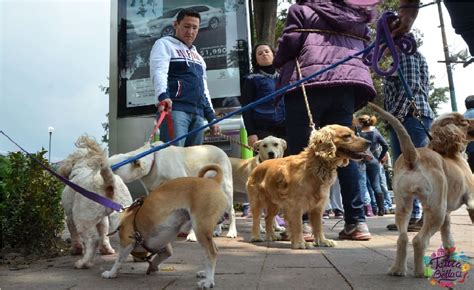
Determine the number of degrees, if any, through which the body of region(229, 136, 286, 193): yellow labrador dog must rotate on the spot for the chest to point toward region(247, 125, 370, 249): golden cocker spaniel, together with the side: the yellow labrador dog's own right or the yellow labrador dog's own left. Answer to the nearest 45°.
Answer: approximately 45° to the yellow labrador dog's own right

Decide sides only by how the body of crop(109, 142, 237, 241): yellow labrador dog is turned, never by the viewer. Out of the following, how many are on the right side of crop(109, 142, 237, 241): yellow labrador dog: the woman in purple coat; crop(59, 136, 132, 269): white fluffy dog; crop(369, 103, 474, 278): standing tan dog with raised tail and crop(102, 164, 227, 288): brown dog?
0

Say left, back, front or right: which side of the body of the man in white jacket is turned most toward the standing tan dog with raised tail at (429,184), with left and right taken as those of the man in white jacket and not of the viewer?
front

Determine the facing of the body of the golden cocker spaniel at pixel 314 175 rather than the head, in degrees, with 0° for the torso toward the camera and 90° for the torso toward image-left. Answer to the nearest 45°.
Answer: approximately 315°

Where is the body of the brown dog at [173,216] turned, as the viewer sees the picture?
to the viewer's left

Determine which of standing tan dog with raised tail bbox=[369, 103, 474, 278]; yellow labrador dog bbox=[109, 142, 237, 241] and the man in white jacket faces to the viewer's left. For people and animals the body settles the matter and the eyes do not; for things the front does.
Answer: the yellow labrador dog

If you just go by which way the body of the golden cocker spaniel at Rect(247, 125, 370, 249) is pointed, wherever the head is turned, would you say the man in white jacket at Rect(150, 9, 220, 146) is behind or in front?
behind

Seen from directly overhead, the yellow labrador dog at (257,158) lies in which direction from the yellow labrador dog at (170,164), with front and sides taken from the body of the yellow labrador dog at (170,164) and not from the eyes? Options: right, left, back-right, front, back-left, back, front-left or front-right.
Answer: back-right

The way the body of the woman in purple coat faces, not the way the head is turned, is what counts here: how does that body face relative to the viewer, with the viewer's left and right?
facing away from the viewer and to the left of the viewer

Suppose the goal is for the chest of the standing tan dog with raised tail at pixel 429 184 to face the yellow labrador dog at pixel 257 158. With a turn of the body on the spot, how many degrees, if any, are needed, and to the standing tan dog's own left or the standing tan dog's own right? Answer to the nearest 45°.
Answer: approximately 90° to the standing tan dog's own left

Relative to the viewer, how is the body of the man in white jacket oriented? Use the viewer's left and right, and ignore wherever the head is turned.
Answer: facing the viewer and to the right of the viewer

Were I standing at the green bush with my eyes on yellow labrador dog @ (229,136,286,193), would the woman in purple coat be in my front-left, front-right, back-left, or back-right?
front-right

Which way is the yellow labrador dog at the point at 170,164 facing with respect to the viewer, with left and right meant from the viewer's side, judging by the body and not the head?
facing to the left of the viewer

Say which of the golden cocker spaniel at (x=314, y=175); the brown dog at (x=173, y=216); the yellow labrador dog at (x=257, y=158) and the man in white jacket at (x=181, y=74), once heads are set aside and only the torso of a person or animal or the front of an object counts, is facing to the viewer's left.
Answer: the brown dog
